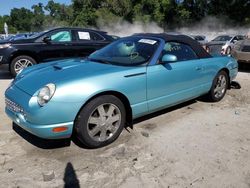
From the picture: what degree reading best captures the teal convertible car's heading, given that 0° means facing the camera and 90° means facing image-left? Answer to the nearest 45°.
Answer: approximately 45°

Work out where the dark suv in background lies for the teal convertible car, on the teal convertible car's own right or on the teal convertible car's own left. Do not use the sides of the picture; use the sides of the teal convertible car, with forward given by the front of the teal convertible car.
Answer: on the teal convertible car's own right
